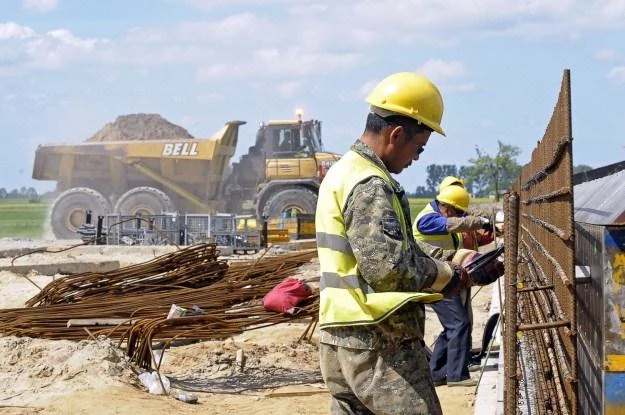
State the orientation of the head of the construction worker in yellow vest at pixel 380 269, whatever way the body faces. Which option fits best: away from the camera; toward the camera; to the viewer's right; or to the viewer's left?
to the viewer's right

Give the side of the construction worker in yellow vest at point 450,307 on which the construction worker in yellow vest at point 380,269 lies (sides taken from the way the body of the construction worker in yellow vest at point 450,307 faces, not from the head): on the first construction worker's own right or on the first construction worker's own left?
on the first construction worker's own right

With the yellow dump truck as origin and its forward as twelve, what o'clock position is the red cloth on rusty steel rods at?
The red cloth on rusty steel rods is roughly at 3 o'clock from the yellow dump truck.

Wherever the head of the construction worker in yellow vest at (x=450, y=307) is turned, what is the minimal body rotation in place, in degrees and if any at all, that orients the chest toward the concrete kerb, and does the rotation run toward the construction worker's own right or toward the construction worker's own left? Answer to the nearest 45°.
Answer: approximately 90° to the construction worker's own right

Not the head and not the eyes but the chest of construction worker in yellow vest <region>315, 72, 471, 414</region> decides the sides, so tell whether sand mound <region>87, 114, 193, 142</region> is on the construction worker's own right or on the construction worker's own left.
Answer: on the construction worker's own left

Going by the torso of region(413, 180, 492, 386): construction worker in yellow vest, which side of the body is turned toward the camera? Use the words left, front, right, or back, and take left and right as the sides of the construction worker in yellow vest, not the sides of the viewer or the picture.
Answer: right

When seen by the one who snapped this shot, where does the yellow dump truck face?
facing to the right of the viewer

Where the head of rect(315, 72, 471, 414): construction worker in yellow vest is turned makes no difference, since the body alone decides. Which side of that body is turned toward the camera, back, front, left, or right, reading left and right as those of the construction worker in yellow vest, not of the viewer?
right

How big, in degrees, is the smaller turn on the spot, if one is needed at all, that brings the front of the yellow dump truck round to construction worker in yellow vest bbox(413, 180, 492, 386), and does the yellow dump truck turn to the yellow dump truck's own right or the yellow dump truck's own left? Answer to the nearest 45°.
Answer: approximately 90° to the yellow dump truck's own right

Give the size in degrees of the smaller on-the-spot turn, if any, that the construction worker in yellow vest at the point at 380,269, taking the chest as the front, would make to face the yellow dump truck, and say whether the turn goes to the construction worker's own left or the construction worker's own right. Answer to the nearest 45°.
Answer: approximately 90° to the construction worker's own left
